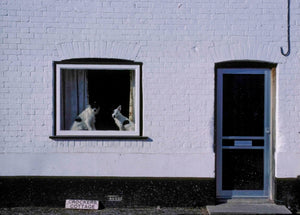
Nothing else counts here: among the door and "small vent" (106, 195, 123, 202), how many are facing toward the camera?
2

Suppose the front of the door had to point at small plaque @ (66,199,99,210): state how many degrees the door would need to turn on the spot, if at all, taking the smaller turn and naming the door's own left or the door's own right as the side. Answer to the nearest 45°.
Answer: approximately 90° to the door's own right

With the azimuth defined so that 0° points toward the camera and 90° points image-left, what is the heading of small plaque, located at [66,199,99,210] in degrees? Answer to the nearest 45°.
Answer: approximately 0°

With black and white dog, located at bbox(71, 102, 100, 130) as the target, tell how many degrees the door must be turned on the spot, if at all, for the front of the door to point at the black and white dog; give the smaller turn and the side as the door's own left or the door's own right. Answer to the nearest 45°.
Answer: approximately 90° to the door's own right

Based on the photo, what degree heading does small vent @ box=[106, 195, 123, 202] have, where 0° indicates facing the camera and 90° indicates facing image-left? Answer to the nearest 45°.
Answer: approximately 0°

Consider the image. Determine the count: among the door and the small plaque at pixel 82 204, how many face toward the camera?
2

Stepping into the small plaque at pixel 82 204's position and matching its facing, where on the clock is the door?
The door is roughly at 9 o'clock from the small plaque.
